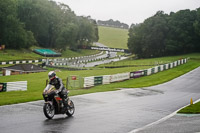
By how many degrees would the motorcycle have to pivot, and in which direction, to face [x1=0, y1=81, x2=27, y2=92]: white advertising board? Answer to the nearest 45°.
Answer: approximately 135° to its right

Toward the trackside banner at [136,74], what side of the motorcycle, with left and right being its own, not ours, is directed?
back

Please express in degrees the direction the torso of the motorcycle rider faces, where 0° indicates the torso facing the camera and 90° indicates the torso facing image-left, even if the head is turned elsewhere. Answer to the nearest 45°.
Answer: approximately 45°

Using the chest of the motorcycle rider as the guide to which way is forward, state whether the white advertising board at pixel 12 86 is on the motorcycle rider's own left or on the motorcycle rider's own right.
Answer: on the motorcycle rider's own right
